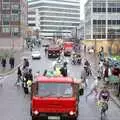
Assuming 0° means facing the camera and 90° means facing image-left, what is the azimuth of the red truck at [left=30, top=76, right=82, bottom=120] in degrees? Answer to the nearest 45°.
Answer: approximately 0°
